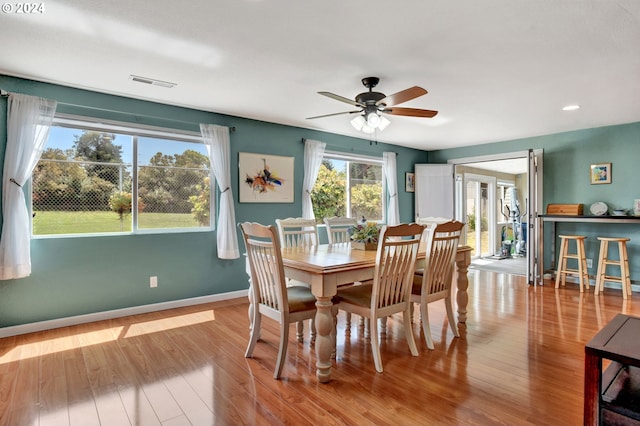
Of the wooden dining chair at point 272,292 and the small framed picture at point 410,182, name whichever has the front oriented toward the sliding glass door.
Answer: the wooden dining chair

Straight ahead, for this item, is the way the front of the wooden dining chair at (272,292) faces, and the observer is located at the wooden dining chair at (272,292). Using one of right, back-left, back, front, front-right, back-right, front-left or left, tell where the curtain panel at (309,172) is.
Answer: front-left

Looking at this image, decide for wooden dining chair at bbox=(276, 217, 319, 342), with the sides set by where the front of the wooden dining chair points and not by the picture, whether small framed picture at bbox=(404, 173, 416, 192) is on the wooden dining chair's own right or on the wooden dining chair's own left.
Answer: on the wooden dining chair's own left

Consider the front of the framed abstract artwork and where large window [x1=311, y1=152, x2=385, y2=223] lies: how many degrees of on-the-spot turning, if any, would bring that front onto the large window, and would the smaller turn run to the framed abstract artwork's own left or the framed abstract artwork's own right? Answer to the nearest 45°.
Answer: approximately 90° to the framed abstract artwork's own left

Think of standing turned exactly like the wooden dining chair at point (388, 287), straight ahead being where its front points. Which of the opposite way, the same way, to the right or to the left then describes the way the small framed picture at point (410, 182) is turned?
the opposite way

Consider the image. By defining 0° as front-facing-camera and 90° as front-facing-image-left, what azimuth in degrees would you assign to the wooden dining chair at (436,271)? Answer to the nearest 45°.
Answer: approximately 135°

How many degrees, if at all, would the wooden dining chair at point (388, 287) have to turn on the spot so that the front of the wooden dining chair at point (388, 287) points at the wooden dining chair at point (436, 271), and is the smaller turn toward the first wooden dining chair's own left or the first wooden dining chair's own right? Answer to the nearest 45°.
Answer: approximately 90° to the first wooden dining chair's own right

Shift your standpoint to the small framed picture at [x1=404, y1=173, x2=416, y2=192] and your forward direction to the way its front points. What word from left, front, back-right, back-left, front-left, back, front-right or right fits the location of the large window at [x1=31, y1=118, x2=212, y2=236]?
right

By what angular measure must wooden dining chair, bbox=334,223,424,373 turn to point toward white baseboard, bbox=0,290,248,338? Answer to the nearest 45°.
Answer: approximately 45° to its left

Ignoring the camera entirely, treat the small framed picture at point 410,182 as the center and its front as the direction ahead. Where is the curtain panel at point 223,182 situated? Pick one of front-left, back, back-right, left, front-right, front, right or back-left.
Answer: right

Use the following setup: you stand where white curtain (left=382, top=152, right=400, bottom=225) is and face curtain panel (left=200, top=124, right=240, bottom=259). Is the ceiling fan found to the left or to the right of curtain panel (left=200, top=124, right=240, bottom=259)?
left

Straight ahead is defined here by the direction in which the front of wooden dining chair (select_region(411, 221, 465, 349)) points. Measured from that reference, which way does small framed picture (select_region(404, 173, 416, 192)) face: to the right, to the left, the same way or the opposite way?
the opposite way

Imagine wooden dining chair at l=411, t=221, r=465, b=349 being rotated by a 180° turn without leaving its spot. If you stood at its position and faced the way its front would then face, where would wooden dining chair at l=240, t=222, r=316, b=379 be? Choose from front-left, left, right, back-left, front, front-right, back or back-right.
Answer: right

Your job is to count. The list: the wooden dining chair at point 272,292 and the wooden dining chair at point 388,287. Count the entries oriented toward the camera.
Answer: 0

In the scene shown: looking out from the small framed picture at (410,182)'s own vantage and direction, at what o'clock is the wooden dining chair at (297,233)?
The wooden dining chair is roughly at 2 o'clock from the small framed picture.

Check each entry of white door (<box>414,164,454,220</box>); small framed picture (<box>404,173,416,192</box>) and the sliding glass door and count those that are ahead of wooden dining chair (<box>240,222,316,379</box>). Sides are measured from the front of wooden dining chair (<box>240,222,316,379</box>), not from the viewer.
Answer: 3
